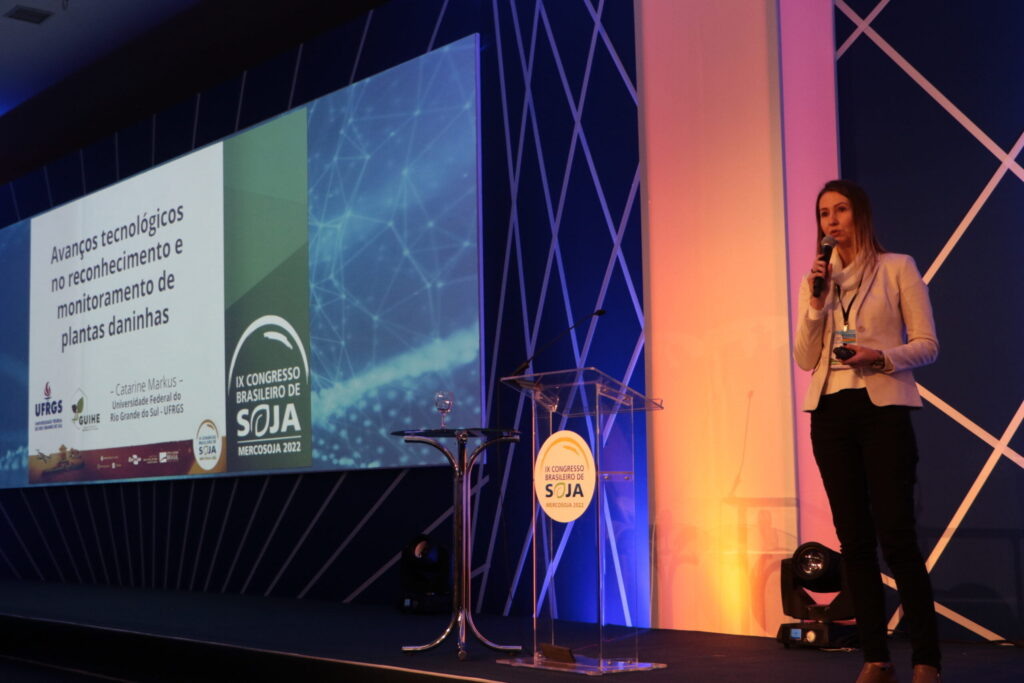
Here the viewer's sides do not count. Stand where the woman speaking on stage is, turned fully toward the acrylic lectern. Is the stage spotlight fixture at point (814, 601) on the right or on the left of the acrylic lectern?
right

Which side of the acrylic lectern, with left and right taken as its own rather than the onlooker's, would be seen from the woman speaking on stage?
left

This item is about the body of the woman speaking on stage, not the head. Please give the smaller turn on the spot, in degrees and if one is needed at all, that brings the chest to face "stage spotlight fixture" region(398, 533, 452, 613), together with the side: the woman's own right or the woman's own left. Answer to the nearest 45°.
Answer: approximately 90° to the woman's own right

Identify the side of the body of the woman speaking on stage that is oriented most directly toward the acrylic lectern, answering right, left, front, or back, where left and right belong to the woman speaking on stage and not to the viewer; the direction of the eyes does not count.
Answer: right

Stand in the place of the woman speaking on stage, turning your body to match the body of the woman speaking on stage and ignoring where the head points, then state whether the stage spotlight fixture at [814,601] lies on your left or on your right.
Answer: on your right

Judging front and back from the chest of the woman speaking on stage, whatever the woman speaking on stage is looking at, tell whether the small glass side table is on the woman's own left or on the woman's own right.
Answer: on the woman's own right

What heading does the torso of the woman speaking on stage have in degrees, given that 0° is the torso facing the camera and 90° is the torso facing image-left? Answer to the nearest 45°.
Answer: approximately 45°
